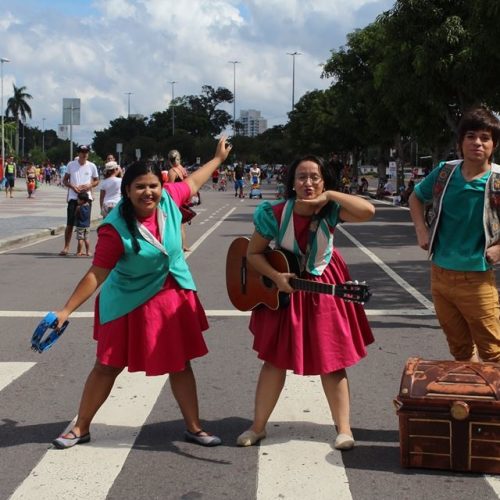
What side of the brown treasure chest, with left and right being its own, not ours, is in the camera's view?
front

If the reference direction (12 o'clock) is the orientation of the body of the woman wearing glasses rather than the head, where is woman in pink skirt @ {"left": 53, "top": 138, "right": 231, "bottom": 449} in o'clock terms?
The woman in pink skirt is roughly at 3 o'clock from the woman wearing glasses.

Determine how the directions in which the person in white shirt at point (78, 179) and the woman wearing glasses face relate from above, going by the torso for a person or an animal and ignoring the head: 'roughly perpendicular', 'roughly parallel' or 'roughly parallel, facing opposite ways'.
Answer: roughly parallel

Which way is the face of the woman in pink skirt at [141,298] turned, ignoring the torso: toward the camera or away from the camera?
toward the camera

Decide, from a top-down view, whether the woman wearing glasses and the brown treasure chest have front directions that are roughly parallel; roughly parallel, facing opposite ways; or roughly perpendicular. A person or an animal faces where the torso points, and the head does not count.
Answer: roughly parallel

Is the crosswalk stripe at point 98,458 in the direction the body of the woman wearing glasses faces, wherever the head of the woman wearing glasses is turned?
no

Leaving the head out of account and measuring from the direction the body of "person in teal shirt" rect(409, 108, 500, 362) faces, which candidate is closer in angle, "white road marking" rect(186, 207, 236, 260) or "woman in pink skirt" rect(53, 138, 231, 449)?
the woman in pink skirt

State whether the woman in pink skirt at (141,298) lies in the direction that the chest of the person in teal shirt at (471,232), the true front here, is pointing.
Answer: no

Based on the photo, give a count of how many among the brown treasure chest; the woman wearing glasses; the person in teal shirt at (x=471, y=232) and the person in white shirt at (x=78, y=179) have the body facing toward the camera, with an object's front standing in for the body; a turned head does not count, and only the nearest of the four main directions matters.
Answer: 4

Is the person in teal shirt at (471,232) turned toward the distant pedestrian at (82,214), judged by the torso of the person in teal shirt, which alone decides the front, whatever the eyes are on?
no

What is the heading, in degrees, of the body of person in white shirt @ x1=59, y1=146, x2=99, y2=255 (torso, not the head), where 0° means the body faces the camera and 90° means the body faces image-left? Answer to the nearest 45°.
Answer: approximately 0°

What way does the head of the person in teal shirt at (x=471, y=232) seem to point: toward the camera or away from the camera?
toward the camera

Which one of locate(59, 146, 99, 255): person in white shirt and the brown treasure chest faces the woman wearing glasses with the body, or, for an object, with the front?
the person in white shirt

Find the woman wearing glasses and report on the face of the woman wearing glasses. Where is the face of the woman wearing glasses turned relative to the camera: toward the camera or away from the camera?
toward the camera

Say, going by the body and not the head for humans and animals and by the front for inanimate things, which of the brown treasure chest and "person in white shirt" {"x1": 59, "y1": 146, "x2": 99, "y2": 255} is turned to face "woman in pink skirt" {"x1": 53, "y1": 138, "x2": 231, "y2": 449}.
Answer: the person in white shirt

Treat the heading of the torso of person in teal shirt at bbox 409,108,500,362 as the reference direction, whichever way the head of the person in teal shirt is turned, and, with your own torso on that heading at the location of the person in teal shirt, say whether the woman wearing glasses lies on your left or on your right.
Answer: on your right

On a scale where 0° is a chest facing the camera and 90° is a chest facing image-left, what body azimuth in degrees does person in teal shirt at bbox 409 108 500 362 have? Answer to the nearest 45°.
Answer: approximately 0°
